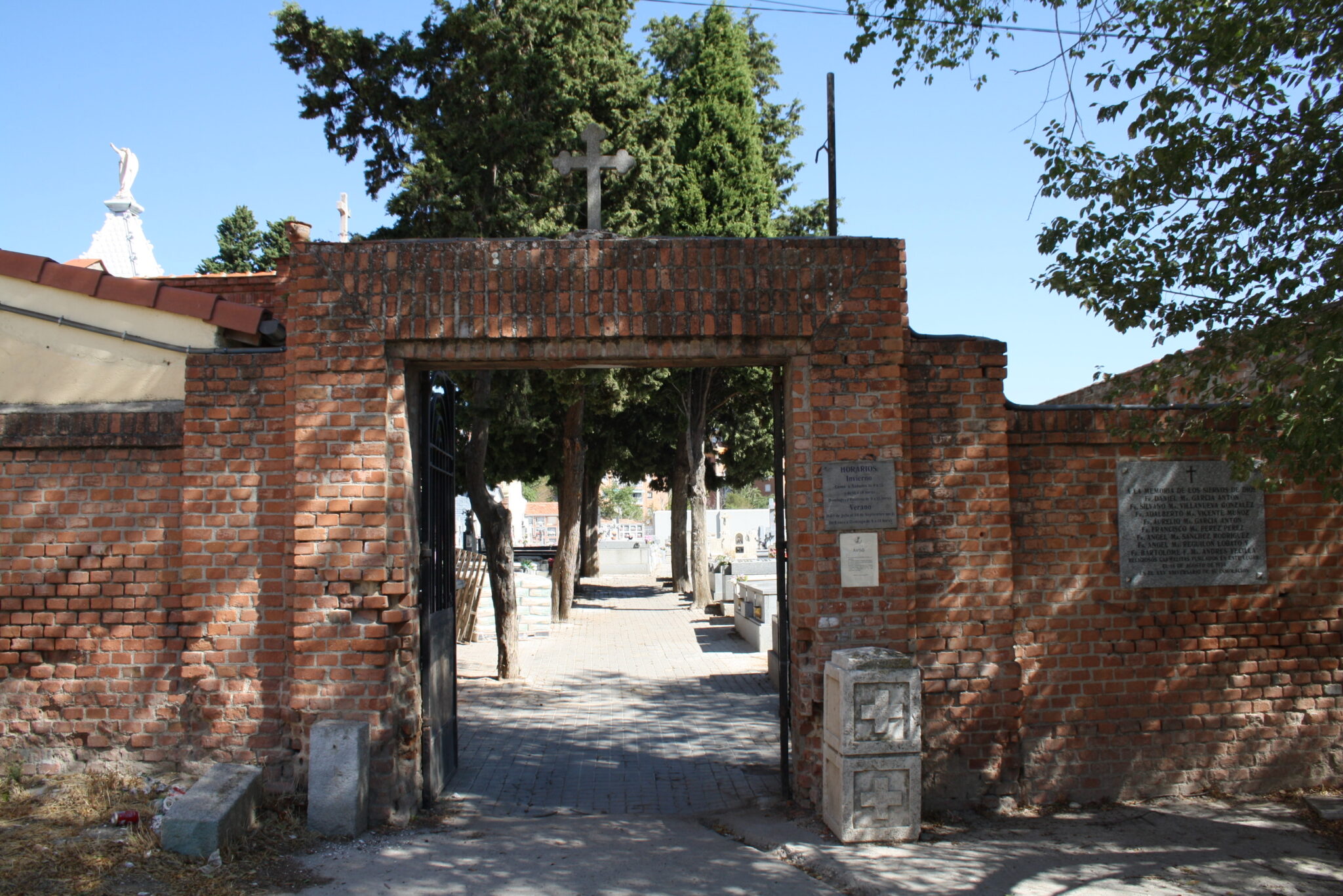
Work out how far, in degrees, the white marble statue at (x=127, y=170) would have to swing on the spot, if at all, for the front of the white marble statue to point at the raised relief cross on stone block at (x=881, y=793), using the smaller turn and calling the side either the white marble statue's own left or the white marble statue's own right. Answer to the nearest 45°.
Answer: approximately 90° to the white marble statue's own left

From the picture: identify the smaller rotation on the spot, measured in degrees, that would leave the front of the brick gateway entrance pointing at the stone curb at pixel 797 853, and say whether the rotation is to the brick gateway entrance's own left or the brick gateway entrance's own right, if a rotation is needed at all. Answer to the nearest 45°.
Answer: approximately 90° to the brick gateway entrance's own left

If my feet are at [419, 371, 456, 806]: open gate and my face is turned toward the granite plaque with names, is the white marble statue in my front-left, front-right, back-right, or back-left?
back-left

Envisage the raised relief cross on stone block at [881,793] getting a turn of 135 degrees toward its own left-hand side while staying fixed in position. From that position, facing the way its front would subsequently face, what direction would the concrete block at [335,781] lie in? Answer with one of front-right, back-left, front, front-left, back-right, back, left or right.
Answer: back-left

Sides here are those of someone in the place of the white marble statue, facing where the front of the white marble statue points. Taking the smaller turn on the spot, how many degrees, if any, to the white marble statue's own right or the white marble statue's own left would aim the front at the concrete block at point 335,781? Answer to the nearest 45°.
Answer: approximately 90° to the white marble statue's own left

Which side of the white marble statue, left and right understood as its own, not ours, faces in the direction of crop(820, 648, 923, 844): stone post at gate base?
left

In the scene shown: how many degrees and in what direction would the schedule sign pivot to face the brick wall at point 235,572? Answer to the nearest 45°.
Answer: approximately 90° to its right

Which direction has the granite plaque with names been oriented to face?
toward the camera

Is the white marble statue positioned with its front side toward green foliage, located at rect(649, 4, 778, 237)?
no

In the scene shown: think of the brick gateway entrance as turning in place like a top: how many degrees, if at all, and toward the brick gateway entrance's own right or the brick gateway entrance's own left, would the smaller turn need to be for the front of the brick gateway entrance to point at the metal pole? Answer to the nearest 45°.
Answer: approximately 135° to the brick gateway entrance's own left

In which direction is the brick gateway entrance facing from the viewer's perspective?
toward the camera

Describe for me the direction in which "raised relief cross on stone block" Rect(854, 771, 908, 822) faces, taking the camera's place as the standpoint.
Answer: facing the viewer
